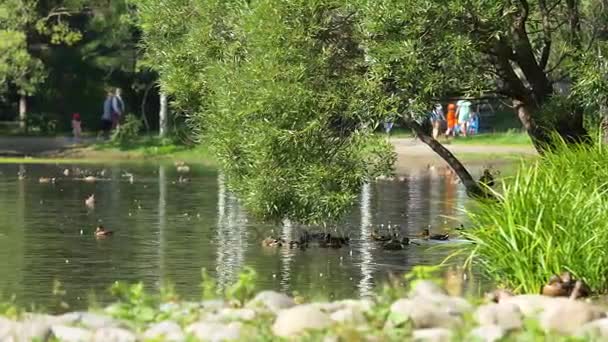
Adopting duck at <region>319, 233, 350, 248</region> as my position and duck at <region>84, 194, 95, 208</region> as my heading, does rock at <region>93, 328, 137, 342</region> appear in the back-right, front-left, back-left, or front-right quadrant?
back-left

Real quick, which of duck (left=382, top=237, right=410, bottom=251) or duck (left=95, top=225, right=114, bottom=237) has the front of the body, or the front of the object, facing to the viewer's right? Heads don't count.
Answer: duck (left=382, top=237, right=410, bottom=251)

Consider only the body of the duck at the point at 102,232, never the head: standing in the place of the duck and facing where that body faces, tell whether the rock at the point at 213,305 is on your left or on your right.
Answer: on your left

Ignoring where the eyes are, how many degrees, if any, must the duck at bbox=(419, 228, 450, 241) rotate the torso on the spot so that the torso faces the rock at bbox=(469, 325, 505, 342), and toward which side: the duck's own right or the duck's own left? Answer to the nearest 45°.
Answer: approximately 90° to the duck's own left

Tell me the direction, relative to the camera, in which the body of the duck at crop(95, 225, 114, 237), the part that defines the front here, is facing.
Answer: to the viewer's left

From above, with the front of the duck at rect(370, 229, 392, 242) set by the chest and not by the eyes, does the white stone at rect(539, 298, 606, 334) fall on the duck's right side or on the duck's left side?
on the duck's left side

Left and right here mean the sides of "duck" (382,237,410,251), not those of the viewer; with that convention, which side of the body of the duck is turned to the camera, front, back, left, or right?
right

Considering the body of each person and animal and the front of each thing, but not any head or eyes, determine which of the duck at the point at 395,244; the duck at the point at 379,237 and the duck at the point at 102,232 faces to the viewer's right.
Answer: the duck at the point at 395,244

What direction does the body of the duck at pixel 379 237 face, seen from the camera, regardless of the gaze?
to the viewer's left
